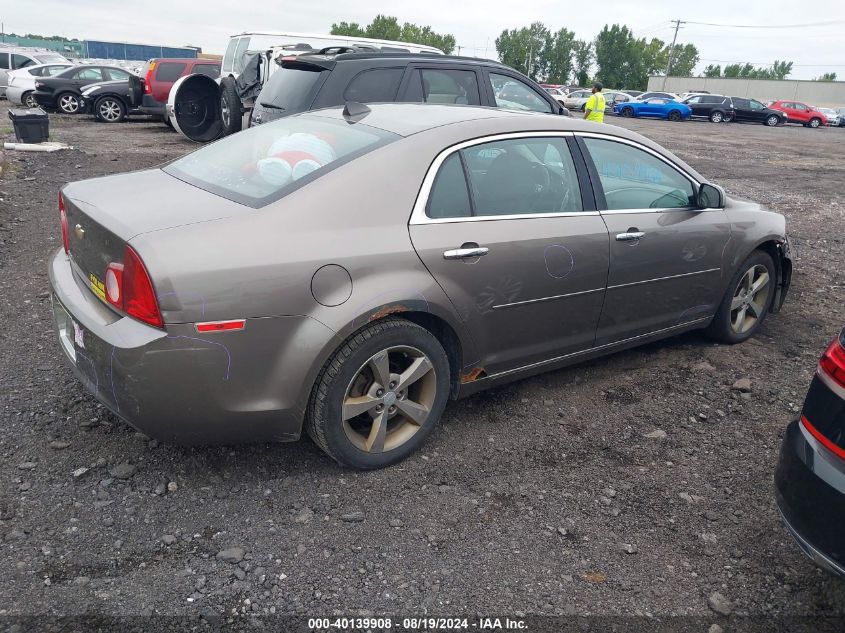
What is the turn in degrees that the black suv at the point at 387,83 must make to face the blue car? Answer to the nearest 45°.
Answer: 0° — it already faces it

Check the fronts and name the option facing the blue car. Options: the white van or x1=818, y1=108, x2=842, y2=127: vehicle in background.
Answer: the white van

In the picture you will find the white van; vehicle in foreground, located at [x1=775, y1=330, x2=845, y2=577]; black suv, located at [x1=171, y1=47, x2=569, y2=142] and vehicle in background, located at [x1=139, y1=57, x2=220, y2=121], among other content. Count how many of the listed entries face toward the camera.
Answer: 0

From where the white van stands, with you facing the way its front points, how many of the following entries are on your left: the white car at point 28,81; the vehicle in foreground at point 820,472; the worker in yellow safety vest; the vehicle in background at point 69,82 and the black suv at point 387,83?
2

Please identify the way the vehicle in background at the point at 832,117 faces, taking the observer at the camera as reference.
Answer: facing the viewer and to the right of the viewer

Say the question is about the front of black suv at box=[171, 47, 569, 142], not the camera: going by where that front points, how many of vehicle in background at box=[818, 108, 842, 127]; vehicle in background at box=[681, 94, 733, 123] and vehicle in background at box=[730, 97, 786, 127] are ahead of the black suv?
3

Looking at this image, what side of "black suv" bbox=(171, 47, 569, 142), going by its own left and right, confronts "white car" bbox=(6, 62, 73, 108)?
left

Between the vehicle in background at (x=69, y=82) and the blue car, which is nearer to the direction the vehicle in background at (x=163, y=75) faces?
the blue car

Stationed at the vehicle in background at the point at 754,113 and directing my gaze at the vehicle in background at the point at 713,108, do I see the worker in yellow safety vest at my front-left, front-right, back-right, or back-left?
front-left

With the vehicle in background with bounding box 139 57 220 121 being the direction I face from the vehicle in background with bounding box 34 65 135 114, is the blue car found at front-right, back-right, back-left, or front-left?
front-left

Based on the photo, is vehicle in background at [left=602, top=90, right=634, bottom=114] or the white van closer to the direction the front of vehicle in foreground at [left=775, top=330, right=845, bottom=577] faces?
the vehicle in background

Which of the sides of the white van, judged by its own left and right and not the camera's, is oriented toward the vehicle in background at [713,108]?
front

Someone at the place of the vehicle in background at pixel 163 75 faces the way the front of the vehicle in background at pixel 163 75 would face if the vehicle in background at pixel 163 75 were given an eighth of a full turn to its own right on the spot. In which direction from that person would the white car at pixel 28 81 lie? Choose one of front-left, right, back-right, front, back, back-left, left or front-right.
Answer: back-left

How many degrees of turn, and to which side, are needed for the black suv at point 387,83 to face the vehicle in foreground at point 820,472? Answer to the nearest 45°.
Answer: approximately 135° to its right

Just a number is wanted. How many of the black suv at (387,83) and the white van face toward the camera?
0

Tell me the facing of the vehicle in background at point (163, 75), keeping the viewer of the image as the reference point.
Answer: facing away from the viewer and to the right of the viewer

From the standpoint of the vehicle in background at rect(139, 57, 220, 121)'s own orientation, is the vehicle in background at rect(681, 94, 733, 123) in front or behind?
in front

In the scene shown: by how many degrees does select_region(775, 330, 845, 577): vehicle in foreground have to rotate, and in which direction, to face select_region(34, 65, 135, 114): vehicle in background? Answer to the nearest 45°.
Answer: approximately 90° to its left
